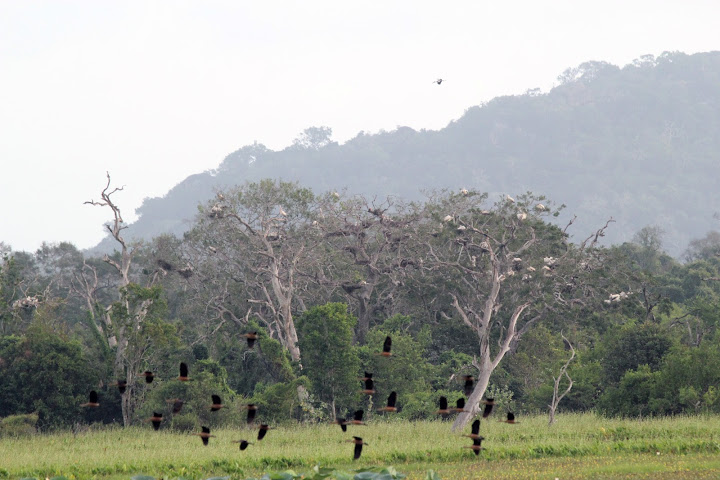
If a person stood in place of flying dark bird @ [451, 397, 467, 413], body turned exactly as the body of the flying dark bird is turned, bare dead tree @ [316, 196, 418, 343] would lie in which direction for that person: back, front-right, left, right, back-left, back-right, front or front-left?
right

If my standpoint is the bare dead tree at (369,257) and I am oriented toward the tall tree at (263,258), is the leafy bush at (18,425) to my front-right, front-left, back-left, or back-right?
front-left

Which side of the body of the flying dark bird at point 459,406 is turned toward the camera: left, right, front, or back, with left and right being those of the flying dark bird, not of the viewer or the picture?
left

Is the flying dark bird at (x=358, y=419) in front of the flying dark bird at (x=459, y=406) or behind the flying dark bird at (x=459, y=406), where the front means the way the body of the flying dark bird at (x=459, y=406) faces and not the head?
in front

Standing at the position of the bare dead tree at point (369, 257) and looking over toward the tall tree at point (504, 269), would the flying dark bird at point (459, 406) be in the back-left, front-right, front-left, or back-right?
front-right

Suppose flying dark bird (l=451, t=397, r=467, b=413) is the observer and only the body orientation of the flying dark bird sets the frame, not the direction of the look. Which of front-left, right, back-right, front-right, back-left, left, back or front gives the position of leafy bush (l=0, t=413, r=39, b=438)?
front-right

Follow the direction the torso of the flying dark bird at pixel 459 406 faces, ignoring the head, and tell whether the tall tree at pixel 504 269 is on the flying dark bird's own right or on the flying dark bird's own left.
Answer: on the flying dark bird's own right

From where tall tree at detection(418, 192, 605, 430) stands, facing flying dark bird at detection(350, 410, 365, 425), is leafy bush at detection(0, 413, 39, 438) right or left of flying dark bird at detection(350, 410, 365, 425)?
right

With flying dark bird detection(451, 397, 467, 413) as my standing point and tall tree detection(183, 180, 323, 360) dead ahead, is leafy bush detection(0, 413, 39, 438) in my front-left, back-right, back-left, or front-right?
front-left
